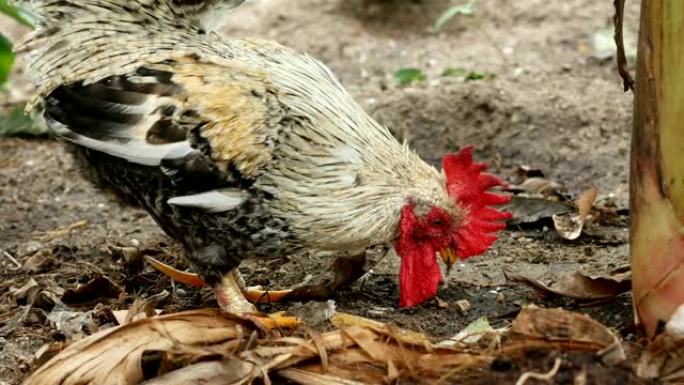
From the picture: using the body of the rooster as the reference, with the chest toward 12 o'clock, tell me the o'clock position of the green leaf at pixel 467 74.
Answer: The green leaf is roughly at 10 o'clock from the rooster.

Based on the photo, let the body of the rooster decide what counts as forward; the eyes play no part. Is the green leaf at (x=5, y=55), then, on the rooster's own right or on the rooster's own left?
on the rooster's own left

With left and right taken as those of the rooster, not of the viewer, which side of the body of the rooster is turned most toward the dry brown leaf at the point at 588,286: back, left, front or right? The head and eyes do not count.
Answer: front

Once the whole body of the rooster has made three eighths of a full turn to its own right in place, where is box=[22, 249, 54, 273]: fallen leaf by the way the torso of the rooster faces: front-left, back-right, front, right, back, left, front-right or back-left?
right

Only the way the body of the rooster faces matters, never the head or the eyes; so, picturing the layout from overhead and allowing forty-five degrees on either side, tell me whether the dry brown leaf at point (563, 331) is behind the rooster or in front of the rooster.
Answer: in front

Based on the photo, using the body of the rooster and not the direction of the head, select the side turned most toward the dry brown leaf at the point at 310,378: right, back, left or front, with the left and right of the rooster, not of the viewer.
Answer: right

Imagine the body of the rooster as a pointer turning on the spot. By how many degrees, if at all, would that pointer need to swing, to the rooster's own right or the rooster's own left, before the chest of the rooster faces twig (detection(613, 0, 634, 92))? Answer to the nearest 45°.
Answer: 0° — it already faces it

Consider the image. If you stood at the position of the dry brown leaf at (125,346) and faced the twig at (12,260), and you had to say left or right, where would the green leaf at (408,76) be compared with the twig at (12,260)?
right

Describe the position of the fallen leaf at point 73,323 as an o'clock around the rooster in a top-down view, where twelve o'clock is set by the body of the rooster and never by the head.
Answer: The fallen leaf is roughly at 6 o'clock from the rooster.

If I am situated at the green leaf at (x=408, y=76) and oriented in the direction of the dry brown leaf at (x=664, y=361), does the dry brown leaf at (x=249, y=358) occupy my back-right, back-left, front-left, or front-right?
front-right

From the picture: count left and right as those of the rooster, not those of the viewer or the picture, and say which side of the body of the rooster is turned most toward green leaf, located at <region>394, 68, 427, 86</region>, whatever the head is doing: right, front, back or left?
left

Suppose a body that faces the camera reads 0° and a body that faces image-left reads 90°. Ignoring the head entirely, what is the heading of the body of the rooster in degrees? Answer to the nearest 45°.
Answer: approximately 270°

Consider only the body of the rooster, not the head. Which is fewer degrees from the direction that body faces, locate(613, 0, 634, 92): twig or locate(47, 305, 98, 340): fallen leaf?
the twig

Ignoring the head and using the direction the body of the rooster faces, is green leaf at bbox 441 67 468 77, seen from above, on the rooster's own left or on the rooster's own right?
on the rooster's own left

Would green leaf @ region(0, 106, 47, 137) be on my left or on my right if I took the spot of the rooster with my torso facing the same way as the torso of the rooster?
on my left
